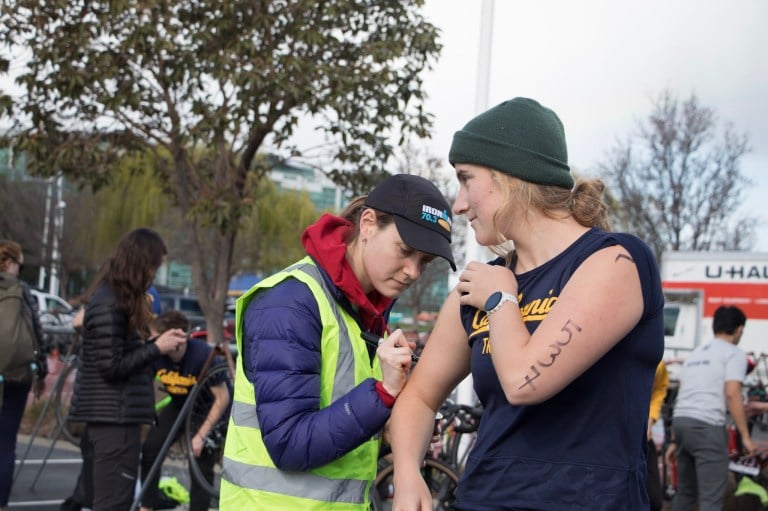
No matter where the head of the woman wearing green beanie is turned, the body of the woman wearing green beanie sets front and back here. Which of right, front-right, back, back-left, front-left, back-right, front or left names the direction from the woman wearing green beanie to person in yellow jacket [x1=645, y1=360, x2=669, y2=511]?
back-right

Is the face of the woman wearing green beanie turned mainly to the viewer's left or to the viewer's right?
to the viewer's left

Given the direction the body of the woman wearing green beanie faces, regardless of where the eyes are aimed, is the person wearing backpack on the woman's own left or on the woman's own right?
on the woman's own right

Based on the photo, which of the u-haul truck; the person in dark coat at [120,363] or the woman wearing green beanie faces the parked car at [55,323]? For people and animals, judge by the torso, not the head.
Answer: the u-haul truck

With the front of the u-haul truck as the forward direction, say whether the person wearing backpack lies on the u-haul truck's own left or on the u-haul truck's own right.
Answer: on the u-haul truck's own left

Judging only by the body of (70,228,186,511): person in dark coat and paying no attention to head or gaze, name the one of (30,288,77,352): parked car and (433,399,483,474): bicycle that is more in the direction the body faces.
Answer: the bicycle

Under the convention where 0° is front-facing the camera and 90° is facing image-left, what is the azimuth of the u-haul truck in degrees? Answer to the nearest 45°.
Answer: approximately 90°

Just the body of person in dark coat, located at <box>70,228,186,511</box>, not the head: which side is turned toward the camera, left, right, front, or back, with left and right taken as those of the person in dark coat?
right

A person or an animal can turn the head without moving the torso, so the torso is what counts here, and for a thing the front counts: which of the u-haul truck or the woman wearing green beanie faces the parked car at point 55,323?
the u-haul truck
